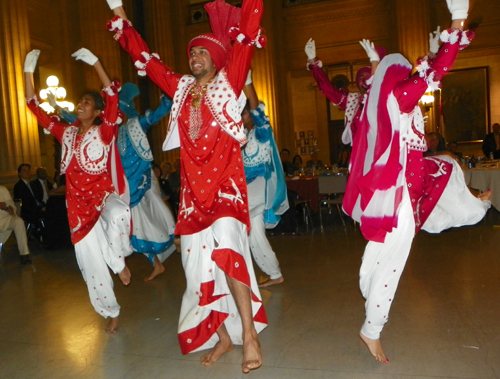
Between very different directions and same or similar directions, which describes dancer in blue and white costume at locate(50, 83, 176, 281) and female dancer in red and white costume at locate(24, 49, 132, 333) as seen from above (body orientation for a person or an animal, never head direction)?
same or similar directions

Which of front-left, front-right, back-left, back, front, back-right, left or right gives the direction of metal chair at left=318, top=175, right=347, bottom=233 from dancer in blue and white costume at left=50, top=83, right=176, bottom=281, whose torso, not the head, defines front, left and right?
back

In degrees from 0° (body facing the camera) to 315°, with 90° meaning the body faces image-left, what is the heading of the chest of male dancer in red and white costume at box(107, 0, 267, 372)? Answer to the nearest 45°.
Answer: approximately 45°

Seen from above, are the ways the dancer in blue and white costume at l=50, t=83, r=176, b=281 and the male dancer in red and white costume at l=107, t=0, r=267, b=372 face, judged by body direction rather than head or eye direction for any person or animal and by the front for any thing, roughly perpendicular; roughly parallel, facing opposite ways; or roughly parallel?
roughly parallel

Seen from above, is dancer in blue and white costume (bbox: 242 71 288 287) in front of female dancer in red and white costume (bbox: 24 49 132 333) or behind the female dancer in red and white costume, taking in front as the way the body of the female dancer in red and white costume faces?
behind

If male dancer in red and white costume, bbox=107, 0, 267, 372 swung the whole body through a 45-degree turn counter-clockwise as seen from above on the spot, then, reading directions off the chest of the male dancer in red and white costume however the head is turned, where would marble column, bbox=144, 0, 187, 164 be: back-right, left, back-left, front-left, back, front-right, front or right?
back

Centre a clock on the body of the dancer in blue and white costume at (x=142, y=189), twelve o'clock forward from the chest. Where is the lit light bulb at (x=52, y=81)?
The lit light bulb is roughly at 4 o'clock from the dancer in blue and white costume.

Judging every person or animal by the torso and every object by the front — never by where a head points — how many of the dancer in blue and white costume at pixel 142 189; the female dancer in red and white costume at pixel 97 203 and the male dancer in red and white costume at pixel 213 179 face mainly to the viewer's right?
0

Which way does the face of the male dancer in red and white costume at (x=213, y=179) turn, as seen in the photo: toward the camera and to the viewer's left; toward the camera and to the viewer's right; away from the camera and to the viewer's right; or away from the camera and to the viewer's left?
toward the camera and to the viewer's left

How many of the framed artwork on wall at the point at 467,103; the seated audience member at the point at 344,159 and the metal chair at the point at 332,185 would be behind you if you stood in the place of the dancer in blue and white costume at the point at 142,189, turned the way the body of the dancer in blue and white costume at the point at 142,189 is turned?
3

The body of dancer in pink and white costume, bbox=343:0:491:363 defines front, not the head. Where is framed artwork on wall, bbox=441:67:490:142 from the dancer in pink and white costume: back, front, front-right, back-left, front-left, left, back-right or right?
left
